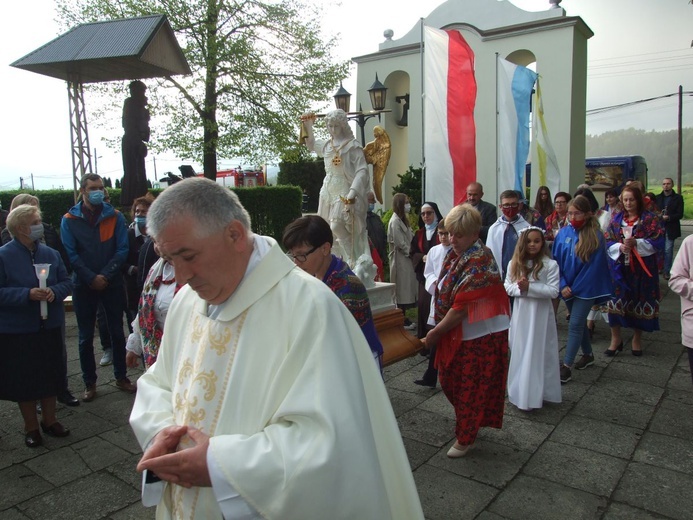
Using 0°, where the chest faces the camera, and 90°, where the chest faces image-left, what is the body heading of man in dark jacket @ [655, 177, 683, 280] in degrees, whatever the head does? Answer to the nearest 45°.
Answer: approximately 45°

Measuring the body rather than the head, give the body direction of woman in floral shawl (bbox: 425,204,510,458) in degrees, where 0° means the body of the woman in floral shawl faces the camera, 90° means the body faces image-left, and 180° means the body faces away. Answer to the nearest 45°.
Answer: approximately 90°

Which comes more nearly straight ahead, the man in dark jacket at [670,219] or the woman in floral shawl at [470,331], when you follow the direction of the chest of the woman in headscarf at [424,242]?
the woman in floral shawl

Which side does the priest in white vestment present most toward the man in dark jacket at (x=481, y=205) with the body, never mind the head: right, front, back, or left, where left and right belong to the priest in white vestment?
back

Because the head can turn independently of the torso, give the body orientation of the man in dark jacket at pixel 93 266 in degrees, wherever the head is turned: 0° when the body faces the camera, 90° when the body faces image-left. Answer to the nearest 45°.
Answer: approximately 0°

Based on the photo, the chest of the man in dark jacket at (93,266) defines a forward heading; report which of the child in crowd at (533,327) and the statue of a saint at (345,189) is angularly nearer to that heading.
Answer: the child in crowd

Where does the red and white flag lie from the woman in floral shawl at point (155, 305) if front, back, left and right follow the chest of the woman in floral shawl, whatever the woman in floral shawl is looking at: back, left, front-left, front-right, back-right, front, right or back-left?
left

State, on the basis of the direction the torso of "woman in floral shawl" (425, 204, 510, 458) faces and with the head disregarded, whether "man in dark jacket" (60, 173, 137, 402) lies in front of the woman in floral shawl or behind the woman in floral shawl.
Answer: in front

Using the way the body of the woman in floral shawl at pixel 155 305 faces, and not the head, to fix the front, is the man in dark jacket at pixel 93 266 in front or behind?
behind

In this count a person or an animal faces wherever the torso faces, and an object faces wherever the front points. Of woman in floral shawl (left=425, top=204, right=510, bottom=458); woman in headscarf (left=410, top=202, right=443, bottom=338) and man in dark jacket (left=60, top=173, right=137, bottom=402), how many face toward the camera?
2

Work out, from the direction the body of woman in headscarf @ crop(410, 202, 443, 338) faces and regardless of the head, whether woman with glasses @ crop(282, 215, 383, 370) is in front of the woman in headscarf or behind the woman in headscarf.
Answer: in front
